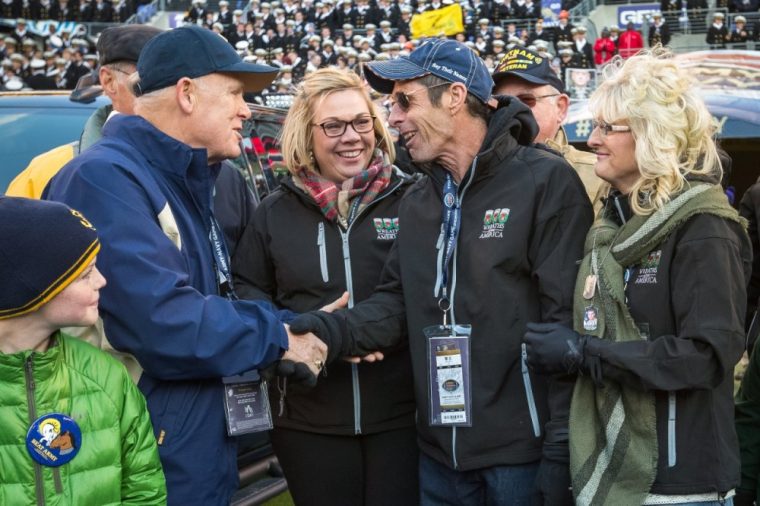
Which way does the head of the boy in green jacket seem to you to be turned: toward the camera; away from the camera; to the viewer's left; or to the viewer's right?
to the viewer's right

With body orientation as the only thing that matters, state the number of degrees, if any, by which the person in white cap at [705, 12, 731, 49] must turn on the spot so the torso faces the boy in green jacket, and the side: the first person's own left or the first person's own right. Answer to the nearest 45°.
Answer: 0° — they already face them

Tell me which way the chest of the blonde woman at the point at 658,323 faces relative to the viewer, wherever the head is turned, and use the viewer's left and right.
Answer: facing to the left of the viewer

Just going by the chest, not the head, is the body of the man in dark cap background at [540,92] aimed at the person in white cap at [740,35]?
no

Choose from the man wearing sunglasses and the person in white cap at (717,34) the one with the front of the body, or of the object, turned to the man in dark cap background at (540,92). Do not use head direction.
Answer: the person in white cap

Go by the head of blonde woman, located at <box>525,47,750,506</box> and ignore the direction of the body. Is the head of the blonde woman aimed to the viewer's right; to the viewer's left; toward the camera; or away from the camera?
to the viewer's left

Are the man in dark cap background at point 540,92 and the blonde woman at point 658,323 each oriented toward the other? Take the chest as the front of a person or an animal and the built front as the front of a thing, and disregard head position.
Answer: no

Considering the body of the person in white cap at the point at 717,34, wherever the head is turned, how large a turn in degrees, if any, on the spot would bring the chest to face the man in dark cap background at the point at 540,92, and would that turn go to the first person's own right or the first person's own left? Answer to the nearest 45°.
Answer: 0° — they already face them

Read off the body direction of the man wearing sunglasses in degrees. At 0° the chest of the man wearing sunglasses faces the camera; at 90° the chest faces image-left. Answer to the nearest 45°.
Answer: approximately 45°

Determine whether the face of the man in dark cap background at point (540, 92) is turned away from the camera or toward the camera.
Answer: toward the camera

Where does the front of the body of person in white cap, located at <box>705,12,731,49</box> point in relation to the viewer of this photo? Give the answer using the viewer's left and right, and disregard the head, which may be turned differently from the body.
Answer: facing the viewer

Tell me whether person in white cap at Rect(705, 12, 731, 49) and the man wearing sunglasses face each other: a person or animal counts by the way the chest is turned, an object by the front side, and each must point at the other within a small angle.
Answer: no

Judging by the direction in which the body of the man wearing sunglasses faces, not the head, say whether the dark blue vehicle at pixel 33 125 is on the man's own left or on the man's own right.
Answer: on the man's own right

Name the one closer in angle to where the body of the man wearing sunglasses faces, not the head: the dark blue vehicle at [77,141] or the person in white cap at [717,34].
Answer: the dark blue vehicle

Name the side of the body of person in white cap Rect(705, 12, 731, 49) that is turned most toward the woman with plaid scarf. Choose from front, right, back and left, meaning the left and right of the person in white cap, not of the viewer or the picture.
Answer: front

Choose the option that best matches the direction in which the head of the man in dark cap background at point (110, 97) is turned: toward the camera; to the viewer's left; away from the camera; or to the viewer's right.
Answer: to the viewer's right

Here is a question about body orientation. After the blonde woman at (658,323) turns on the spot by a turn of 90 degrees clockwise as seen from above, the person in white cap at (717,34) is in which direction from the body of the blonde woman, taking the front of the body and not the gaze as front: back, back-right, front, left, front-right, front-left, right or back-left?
front

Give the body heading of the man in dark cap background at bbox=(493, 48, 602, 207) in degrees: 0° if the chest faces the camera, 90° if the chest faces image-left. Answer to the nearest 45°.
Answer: approximately 45°
